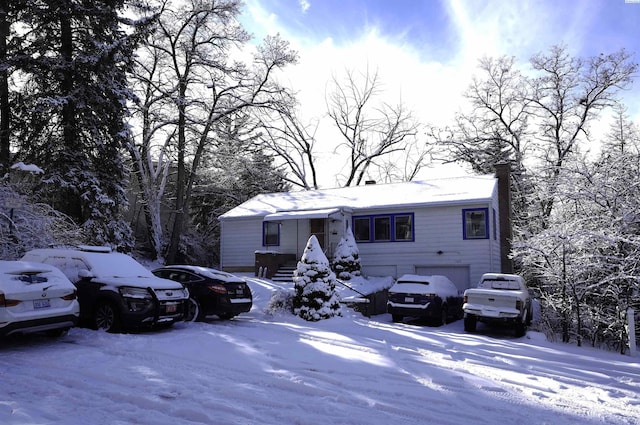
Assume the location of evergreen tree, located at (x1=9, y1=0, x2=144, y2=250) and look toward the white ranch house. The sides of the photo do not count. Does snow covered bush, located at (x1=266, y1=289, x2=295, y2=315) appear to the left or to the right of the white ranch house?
right

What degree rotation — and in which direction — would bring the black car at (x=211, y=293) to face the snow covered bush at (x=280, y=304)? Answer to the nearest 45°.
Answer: approximately 90° to its right

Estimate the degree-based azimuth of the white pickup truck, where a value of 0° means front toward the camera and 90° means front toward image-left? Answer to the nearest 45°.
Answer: approximately 180°

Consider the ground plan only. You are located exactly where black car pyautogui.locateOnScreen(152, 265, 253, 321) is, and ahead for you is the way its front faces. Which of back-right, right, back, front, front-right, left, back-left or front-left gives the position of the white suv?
left

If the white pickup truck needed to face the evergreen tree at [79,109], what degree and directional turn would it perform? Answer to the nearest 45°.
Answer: approximately 90° to its left

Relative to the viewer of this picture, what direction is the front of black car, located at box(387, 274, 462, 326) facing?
facing away from the viewer and to the right of the viewer

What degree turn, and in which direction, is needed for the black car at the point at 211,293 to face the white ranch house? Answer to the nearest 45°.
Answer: approximately 90° to its right

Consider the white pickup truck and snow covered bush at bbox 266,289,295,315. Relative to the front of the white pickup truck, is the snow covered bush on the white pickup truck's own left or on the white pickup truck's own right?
on the white pickup truck's own left

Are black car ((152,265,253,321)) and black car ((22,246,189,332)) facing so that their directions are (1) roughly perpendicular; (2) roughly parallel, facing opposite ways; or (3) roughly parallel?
roughly parallel, facing opposite ways

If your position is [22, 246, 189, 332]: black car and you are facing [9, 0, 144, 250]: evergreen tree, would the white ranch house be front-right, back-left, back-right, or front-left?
front-right

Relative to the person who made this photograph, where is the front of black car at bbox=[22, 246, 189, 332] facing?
facing the viewer and to the right of the viewer

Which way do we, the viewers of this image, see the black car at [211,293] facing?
facing away from the viewer and to the left of the viewer

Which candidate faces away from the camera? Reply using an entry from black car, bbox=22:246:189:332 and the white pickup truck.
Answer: the white pickup truck

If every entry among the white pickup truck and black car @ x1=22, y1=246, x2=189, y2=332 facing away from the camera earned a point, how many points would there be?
1

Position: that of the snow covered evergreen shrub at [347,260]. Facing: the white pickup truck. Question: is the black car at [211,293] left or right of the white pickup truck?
right
